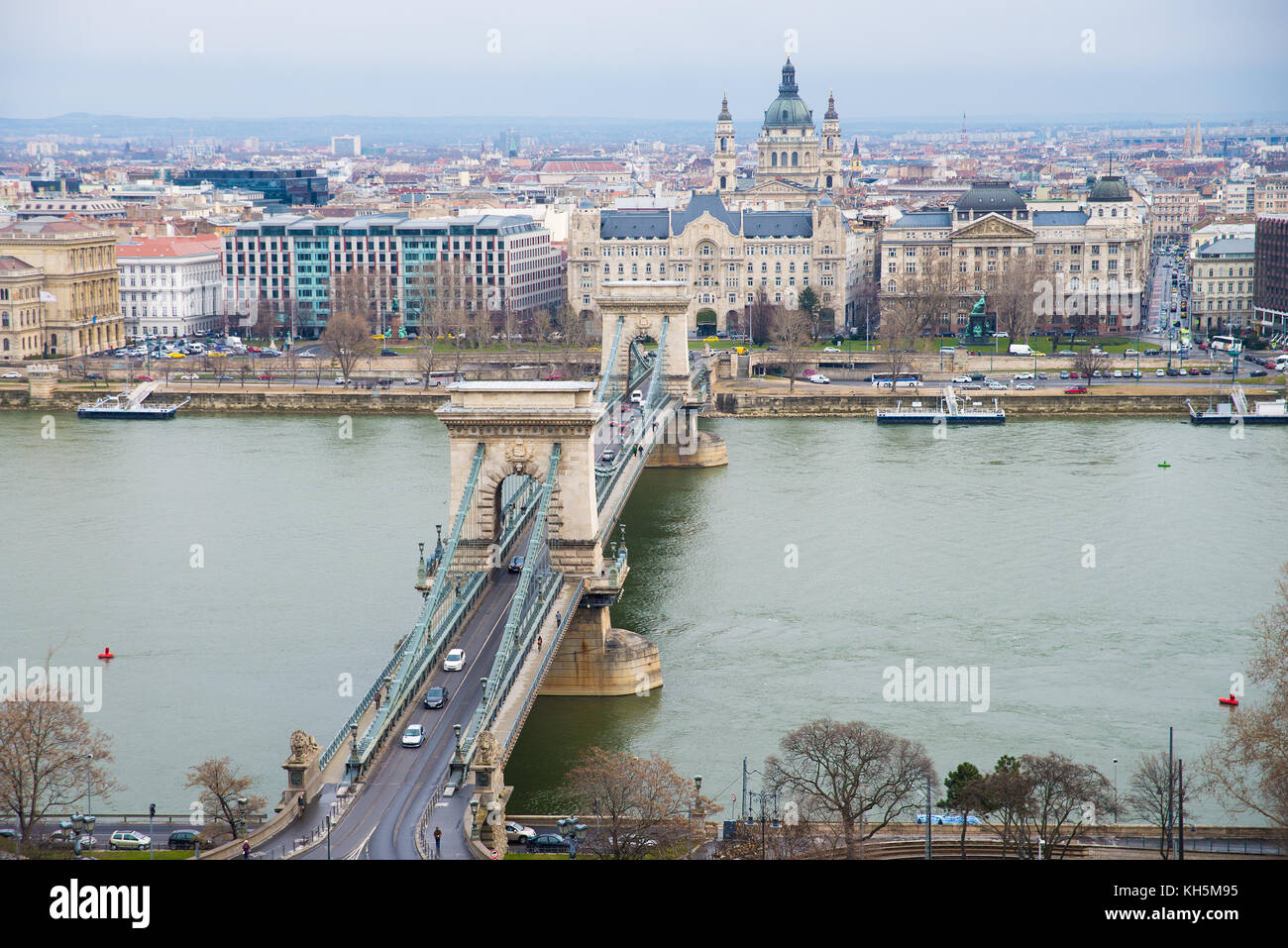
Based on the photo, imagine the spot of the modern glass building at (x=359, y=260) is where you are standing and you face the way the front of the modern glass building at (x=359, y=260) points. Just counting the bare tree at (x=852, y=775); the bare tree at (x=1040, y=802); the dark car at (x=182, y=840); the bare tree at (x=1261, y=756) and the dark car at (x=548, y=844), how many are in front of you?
5

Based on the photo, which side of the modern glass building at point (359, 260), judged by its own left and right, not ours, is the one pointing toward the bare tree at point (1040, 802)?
front

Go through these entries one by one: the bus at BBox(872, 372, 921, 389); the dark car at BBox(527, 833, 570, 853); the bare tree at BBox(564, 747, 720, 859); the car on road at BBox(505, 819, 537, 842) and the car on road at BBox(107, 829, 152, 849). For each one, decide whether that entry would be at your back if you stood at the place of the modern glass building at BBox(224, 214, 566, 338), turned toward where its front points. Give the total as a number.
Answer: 0

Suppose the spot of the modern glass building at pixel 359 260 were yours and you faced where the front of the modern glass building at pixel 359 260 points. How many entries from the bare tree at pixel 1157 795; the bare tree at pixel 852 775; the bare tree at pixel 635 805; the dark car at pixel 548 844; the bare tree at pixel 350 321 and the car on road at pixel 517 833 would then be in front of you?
6

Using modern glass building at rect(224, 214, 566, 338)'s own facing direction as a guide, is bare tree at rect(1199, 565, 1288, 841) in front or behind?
in front

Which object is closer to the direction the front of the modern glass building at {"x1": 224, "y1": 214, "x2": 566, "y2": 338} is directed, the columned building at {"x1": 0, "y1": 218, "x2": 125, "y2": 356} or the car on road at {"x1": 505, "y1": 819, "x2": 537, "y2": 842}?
the car on road

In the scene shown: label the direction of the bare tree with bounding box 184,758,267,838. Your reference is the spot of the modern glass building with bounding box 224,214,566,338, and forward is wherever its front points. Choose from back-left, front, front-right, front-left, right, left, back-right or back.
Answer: front

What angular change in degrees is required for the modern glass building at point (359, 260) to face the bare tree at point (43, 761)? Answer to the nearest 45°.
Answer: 0° — it already faces it

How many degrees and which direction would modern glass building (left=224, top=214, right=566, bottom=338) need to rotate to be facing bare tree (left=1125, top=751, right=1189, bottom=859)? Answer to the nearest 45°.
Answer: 0° — it already faces it

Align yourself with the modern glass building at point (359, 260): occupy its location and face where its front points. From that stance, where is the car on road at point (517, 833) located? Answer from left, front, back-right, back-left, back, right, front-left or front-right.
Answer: front

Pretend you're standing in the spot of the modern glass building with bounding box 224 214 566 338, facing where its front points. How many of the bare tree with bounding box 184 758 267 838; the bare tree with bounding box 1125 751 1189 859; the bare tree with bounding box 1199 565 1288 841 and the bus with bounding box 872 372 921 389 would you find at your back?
0

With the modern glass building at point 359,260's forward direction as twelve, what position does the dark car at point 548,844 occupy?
The dark car is roughly at 12 o'clock from the modern glass building.

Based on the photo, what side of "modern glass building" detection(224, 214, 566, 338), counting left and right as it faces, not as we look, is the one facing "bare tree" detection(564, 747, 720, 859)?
front

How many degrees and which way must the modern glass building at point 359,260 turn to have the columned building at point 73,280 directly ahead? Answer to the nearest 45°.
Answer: approximately 45° to its right

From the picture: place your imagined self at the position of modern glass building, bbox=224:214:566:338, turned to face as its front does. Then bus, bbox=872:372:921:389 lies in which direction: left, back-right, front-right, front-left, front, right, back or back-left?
front-left

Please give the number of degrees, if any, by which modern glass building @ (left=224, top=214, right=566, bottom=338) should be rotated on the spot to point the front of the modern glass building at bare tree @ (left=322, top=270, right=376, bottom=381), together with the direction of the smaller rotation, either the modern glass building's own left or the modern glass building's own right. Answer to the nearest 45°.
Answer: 0° — it already faces it

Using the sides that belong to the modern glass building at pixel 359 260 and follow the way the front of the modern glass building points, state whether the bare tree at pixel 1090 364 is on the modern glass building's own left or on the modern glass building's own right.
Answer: on the modern glass building's own left

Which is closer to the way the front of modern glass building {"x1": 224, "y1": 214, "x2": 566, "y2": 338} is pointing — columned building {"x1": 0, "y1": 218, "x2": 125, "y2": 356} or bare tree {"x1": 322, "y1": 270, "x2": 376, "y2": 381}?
the bare tree

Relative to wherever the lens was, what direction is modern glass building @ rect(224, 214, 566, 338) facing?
facing the viewer

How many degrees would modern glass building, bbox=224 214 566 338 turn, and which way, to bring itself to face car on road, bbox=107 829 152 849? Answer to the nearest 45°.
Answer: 0° — it already faces it

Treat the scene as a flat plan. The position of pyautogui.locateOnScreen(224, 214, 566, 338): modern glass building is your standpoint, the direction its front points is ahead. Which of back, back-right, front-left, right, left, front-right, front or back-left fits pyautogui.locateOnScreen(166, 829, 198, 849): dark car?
front
